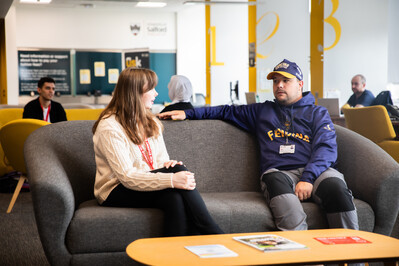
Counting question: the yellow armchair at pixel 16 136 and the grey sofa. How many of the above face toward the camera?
1

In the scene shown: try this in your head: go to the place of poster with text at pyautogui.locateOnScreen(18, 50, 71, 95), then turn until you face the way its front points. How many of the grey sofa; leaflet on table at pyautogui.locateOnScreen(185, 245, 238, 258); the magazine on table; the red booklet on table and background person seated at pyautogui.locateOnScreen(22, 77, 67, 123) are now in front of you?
5

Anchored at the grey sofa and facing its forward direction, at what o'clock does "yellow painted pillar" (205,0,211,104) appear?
The yellow painted pillar is roughly at 6 o'clock from the grey sofa.

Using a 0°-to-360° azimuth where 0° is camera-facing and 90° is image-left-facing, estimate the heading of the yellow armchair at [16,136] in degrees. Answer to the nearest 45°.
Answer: approximately 225°

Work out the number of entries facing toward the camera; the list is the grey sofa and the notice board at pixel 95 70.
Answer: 2

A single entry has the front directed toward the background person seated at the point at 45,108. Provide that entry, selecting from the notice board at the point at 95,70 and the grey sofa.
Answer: the notice board

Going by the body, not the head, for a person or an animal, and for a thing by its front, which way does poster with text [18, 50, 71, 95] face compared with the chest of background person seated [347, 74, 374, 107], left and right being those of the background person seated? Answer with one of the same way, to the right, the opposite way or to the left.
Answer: to the left

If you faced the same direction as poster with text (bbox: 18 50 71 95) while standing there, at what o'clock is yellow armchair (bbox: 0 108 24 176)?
The yellow armchair is roughly at 12 o'clock from the poster with text.

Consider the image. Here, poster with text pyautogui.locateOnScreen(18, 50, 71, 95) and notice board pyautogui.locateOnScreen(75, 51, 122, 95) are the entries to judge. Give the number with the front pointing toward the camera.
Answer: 2

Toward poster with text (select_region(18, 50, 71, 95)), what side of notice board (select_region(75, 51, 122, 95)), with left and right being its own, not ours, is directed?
right

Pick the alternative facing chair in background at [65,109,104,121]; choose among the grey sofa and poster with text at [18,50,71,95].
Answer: the poster with text

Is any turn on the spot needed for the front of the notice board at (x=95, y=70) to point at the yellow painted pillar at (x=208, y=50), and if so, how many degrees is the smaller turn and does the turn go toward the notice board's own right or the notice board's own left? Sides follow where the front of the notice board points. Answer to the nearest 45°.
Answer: approximately 90° to the notice board's own left

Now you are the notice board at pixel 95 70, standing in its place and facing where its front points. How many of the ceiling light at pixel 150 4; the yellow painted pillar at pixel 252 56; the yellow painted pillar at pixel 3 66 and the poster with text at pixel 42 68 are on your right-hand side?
2

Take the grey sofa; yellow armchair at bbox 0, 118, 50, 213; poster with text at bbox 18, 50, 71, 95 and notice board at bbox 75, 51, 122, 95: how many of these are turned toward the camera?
3
